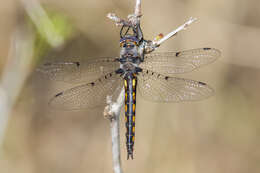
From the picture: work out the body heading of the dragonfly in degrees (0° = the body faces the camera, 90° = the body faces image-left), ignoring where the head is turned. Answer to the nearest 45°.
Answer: approximately 180°
